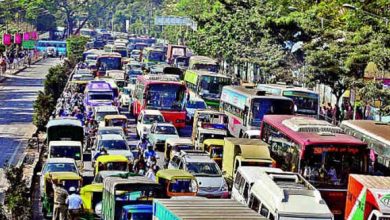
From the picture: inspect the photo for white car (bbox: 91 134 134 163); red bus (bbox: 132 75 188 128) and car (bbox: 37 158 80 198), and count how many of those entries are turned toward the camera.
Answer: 3

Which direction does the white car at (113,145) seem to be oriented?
toward the camera

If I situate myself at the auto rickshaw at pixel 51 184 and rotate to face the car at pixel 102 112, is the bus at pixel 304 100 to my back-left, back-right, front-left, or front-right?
front-right

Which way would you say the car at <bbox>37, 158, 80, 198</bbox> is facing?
toward the camera

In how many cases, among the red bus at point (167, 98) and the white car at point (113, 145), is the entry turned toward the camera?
2

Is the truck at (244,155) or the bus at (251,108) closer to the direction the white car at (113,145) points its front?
the truck

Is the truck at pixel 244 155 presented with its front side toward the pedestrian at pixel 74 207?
no

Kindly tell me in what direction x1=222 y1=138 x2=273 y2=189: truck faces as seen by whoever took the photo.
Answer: facing the viewer and to the right of the viewer

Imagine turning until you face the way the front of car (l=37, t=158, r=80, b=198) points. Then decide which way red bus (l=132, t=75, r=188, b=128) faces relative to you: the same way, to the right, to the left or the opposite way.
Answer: the same way

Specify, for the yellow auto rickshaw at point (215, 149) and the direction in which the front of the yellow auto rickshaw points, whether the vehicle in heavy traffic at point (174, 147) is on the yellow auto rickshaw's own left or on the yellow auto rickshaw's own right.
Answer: on the yellow auto rickshaw's own right

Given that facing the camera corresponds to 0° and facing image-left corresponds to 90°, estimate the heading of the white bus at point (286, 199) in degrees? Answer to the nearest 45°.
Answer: approximately 315°
